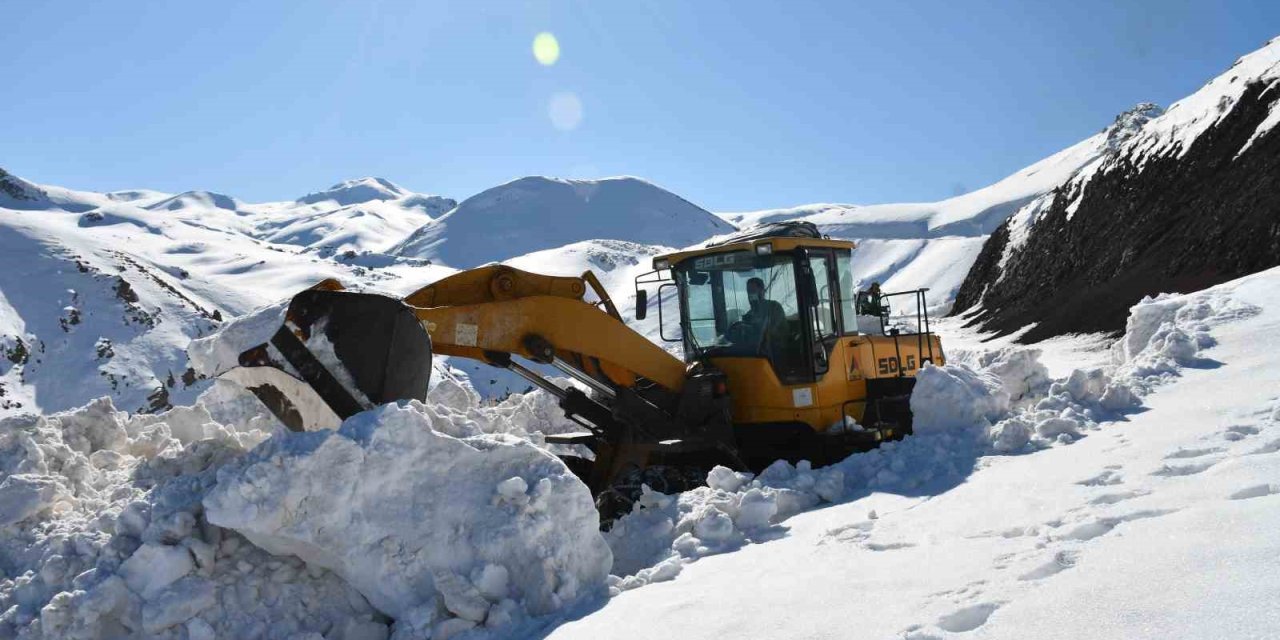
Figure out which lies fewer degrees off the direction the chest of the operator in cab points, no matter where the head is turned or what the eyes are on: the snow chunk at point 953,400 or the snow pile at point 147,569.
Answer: the snow pile

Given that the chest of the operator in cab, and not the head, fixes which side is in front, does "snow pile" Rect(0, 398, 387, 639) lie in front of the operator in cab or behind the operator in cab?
in front

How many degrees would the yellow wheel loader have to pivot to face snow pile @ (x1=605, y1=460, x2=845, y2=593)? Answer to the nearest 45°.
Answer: approximately 45° to its left

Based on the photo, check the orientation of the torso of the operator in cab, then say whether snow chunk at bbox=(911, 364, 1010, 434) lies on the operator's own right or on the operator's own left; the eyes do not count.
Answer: on the operator's own left

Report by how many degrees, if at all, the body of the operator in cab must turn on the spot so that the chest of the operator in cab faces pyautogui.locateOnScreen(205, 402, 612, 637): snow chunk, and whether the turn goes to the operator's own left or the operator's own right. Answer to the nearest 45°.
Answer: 0° — they already face it

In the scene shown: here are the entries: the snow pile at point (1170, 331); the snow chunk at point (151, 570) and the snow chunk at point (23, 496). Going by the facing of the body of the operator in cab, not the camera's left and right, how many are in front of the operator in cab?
2

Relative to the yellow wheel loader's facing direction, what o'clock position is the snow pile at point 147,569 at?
The snow pile is roughly at 12 o'clock from the yellow wheel loader.

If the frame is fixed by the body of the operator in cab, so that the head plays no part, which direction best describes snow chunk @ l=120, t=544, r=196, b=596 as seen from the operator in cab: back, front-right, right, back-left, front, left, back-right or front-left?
front

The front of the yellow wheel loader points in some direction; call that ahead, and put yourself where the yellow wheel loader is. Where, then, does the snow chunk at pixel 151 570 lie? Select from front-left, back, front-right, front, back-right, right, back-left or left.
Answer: front

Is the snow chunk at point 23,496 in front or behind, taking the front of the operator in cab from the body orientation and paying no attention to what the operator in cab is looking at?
in front

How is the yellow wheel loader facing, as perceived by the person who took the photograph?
facing the viewer and to the left of the viewer

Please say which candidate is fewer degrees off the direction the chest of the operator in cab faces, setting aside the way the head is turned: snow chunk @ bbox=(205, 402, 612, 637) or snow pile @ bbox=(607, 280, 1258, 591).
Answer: the snow chunk
